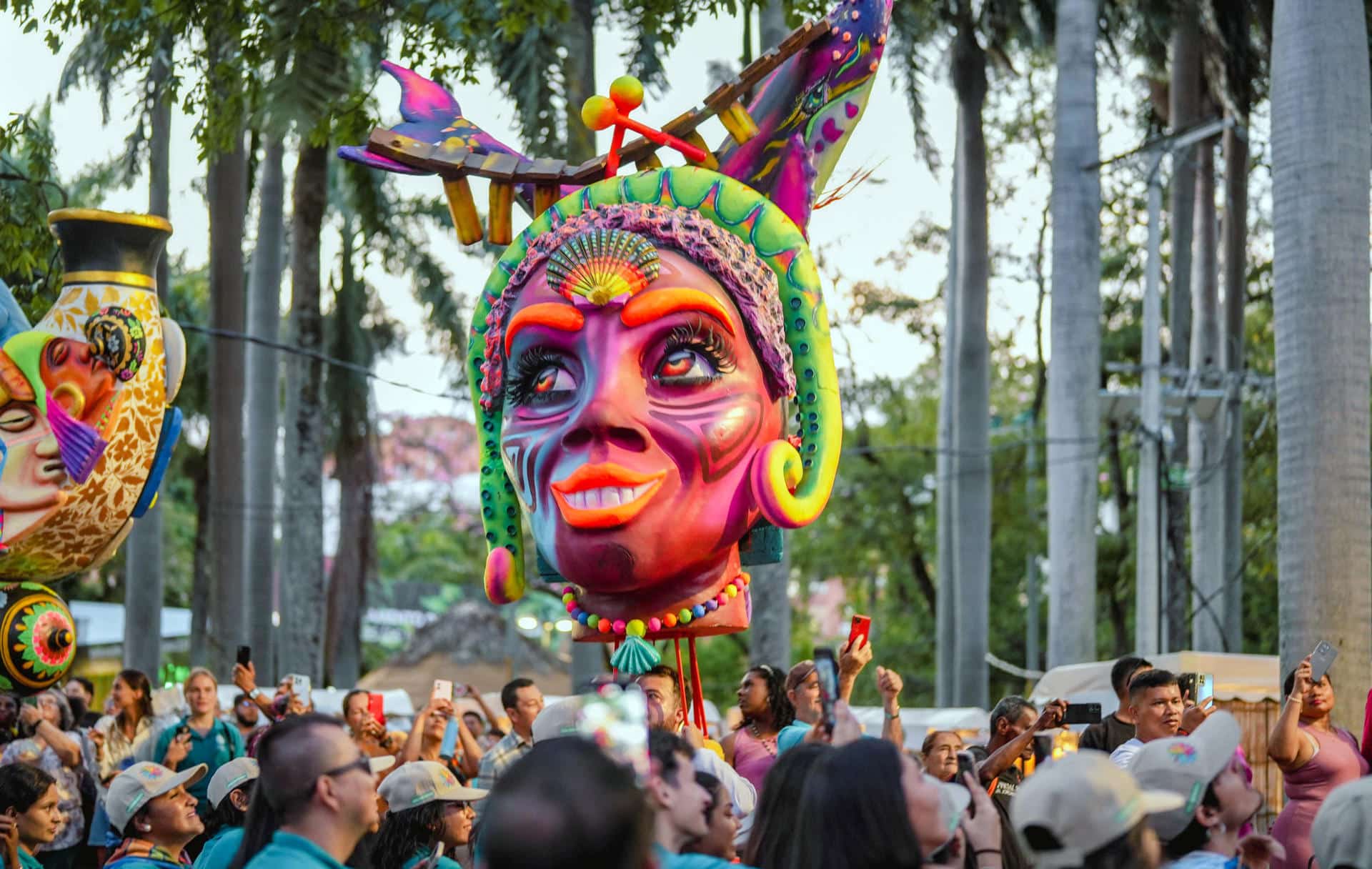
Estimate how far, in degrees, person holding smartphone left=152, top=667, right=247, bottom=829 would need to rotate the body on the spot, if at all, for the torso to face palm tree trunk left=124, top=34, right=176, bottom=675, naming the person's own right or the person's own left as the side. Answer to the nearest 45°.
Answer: approximately 180°

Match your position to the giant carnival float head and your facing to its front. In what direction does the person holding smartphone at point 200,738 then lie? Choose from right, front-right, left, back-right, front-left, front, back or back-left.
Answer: right

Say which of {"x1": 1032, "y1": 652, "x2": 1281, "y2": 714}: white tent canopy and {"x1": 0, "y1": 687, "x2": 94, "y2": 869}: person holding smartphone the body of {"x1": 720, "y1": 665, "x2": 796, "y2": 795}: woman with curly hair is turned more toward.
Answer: the person holding smartphone

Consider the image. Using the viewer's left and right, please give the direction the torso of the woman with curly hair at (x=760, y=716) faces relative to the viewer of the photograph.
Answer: facing the viewer and to the left of the viewer

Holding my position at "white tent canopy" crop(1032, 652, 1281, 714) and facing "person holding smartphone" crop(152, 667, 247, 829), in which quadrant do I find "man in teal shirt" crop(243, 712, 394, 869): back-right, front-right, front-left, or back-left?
front-left

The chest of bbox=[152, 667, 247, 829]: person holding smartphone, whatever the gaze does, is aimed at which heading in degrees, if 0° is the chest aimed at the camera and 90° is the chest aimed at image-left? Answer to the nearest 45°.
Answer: approximately 0°
